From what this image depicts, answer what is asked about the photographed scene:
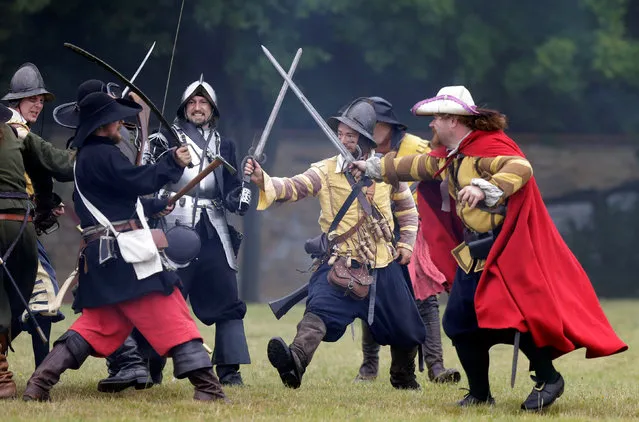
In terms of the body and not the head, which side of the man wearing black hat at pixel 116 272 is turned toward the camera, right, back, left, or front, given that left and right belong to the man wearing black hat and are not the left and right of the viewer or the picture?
right

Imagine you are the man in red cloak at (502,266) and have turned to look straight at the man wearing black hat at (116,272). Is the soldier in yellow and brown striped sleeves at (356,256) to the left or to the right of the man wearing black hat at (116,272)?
right

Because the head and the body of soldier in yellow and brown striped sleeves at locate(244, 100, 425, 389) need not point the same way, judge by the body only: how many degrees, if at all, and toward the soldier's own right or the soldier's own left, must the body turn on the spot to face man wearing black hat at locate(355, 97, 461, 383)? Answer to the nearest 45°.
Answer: approximately 180°

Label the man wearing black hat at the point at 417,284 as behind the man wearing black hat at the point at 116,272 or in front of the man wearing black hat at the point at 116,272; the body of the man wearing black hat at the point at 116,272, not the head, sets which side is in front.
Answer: in front

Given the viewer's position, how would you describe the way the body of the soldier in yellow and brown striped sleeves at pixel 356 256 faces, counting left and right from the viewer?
facing the viewer and to the left of the viewer

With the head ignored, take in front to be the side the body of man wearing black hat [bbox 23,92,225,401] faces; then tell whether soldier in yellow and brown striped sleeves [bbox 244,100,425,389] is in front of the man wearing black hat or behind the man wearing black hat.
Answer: in front

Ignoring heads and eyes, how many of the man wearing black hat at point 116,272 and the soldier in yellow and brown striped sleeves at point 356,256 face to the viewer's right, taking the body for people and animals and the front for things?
1

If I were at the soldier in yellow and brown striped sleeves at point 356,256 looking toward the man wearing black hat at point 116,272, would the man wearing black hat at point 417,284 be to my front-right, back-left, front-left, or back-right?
back-right

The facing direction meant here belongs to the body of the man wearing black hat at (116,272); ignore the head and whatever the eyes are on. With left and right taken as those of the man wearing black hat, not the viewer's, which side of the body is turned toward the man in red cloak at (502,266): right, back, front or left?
front

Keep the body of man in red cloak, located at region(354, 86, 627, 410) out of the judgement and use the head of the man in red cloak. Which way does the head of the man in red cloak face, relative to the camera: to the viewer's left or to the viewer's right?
to the viewer's left

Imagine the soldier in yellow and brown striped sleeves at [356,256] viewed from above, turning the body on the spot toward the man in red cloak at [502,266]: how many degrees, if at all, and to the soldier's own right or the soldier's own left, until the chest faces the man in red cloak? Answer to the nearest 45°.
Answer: approximately 90° to the soldier's own left

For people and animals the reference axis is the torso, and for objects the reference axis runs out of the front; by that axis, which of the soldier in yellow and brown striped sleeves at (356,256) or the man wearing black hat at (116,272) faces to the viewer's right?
the man wearing black hat
